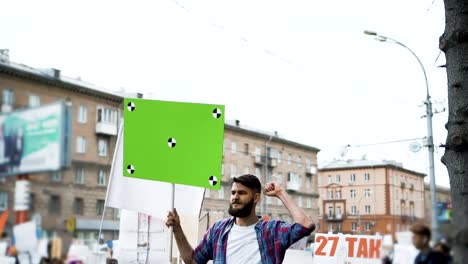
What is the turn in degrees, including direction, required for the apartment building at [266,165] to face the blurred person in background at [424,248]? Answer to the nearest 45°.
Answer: approximately 45° to its right

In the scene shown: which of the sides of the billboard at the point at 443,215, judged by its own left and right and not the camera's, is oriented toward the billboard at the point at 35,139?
right

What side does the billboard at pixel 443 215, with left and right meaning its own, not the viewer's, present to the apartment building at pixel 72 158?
right

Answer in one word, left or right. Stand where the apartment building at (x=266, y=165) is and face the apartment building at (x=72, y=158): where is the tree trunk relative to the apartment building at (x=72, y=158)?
left

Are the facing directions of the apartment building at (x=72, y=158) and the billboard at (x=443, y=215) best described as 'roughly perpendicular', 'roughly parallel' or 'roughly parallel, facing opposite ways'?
roughly perpendicular

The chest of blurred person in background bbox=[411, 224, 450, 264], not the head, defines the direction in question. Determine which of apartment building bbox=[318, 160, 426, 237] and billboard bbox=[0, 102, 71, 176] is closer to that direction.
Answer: the billboard
